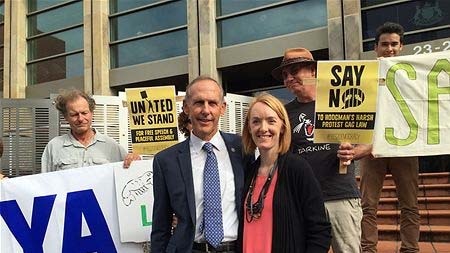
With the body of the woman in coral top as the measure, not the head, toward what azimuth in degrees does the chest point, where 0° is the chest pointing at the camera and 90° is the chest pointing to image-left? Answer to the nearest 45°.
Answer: approximately 45°

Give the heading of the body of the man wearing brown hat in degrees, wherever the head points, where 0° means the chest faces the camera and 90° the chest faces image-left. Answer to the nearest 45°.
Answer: approximately 0°

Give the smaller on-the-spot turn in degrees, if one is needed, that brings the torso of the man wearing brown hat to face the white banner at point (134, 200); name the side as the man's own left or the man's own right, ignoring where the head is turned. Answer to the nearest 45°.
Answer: approximately 90° to the man's own right

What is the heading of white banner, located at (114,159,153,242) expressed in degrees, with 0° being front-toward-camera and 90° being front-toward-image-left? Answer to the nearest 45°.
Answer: approximately 0°

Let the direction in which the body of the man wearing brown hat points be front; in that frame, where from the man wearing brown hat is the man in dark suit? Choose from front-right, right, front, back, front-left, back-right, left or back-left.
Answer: front-right

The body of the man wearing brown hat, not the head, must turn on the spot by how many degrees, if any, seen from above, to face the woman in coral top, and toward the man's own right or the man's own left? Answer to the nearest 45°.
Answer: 0° — they already face them

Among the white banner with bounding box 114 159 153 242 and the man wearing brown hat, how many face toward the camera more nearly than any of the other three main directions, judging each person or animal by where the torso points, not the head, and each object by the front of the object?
2

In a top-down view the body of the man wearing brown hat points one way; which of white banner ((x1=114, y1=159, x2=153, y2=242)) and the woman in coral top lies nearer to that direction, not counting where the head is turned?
the woman in coral top
